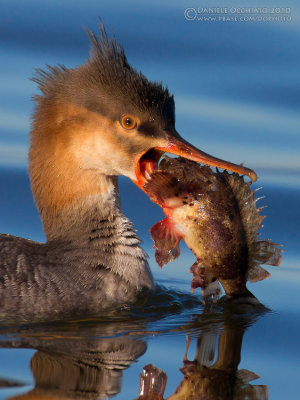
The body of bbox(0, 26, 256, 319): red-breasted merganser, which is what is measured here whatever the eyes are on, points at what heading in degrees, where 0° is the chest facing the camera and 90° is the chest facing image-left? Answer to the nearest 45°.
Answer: approximately 270°
